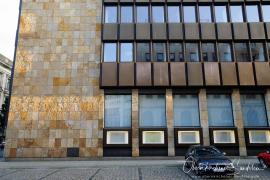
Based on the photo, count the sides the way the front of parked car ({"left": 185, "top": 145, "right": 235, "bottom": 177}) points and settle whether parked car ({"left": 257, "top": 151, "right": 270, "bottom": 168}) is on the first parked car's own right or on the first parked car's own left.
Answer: on the first parked car's own left
